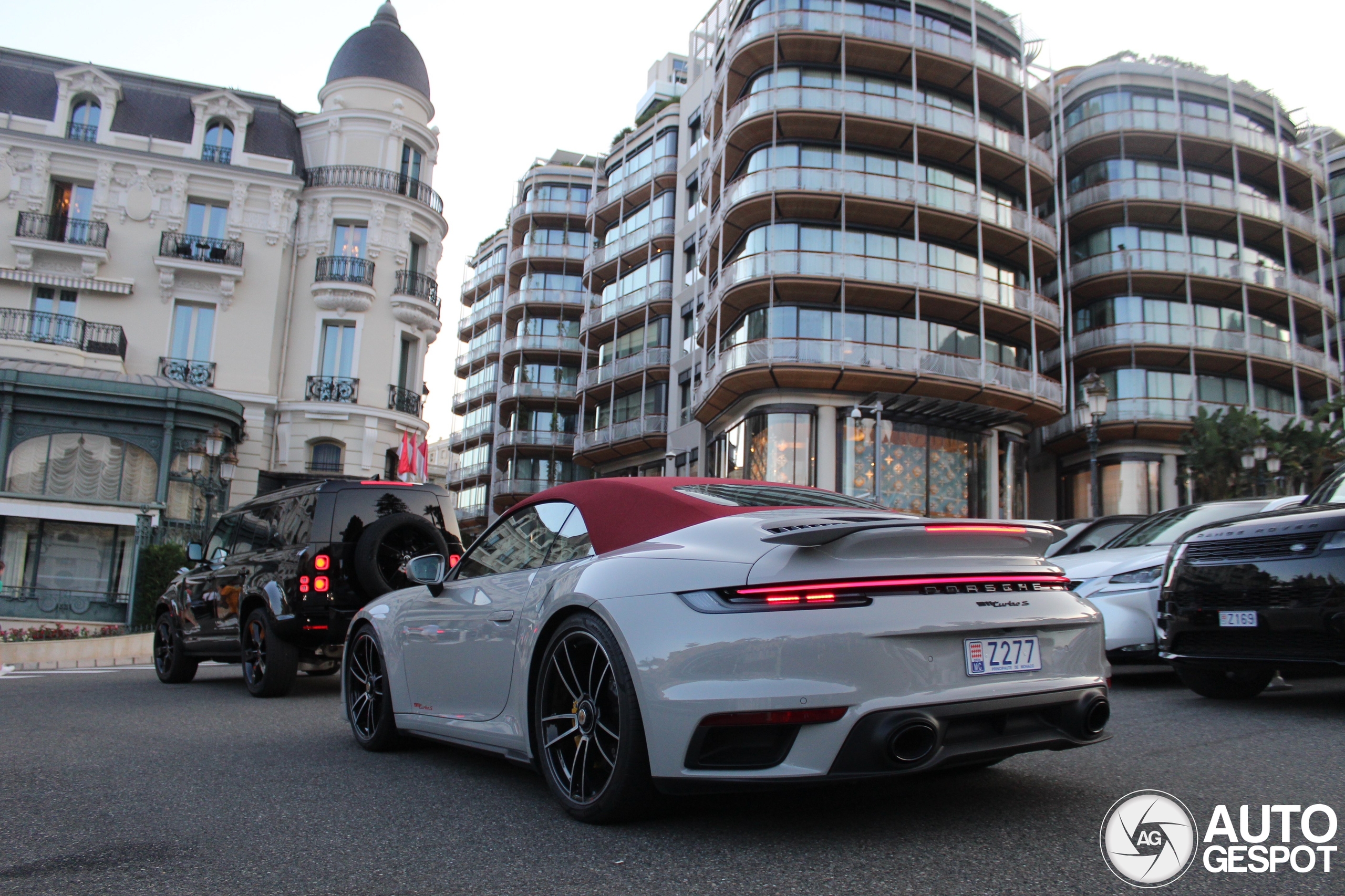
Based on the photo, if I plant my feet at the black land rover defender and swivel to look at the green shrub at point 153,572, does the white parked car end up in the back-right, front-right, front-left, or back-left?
back-right

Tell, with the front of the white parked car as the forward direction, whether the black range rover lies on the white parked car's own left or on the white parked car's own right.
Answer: on the white parked car's own left

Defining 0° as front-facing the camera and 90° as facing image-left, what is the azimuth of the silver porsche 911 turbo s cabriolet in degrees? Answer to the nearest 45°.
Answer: approximately 135°

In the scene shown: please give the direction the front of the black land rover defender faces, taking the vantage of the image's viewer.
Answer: facing away from the viewer and to the left of the viewer

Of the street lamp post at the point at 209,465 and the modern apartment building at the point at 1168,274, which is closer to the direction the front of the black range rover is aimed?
the street lamp post

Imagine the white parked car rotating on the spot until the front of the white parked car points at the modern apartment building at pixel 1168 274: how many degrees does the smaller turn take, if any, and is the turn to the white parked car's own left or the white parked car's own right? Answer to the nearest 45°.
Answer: approximately 135° to the white parked car's own right

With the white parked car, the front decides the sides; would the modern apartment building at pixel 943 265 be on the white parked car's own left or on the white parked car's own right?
on the white parked car's own right

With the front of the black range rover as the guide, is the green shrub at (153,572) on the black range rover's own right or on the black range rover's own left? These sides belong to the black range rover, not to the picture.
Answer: on the black range rover's own right
